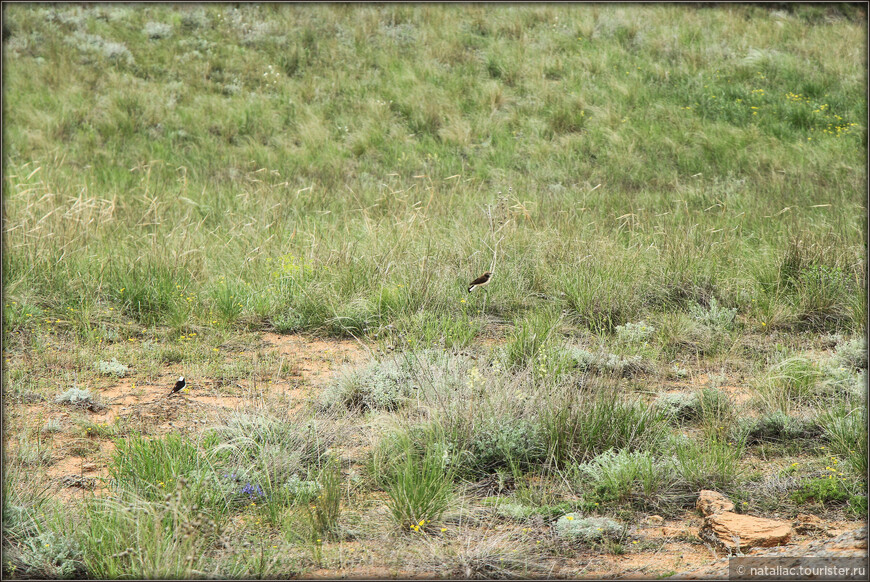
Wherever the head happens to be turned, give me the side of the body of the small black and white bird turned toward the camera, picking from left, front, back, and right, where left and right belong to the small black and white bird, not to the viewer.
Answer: right

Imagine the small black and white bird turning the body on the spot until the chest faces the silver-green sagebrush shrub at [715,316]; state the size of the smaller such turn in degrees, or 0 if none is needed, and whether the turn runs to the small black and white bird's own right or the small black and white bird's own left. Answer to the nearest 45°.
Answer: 0° — it already faces it

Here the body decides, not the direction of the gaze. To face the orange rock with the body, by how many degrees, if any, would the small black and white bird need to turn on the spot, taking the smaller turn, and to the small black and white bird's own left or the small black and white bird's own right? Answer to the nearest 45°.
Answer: approximately 45° to the small black and white bird's own right

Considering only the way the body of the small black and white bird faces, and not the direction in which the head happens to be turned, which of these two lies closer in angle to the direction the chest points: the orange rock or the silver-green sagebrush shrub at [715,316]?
the silver-green sagebrush shrub
